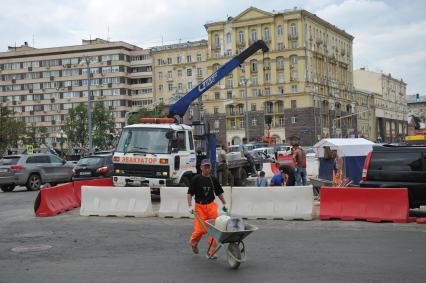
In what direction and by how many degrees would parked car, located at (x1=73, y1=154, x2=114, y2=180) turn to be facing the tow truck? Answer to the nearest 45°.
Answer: approximately 135° to its right

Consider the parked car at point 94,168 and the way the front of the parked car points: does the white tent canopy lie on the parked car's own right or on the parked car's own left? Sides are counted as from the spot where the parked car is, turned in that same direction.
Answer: on the parked car's own right

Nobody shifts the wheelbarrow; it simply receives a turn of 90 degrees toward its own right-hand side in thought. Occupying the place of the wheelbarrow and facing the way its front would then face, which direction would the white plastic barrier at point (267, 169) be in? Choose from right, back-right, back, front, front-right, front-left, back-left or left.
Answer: back-right

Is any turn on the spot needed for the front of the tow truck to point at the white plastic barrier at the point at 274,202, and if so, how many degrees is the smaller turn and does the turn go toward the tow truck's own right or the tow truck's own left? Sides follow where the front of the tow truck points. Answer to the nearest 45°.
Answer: approximately 90° to the tow truck's own left

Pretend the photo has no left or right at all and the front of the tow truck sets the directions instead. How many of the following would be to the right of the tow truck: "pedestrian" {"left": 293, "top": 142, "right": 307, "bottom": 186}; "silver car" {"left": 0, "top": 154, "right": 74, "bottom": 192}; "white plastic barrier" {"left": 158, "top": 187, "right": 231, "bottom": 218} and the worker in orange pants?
1
